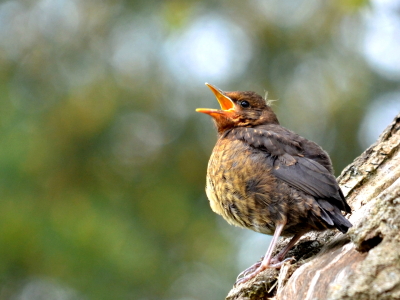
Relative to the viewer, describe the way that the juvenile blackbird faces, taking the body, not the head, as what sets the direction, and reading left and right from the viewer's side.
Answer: facing to the left of the viewer
